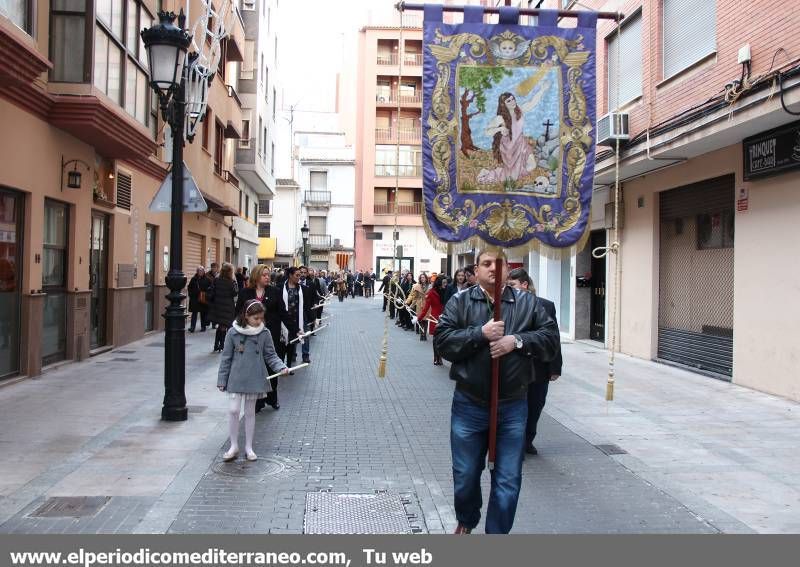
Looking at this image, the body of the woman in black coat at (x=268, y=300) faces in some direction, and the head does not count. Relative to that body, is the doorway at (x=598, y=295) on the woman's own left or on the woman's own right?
on the woman's own left

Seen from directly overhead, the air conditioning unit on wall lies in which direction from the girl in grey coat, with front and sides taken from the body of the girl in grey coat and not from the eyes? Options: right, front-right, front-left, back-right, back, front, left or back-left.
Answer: back-left

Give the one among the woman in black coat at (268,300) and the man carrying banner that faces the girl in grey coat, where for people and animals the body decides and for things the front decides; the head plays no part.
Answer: the woman in black coat

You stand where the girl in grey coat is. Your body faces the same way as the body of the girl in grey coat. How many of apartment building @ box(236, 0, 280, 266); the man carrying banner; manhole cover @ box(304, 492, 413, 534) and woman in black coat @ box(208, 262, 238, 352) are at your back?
2

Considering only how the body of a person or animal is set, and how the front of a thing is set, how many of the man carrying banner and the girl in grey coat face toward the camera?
2

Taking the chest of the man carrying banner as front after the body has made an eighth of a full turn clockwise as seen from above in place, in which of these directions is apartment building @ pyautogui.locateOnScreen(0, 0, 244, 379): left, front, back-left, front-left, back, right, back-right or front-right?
right
